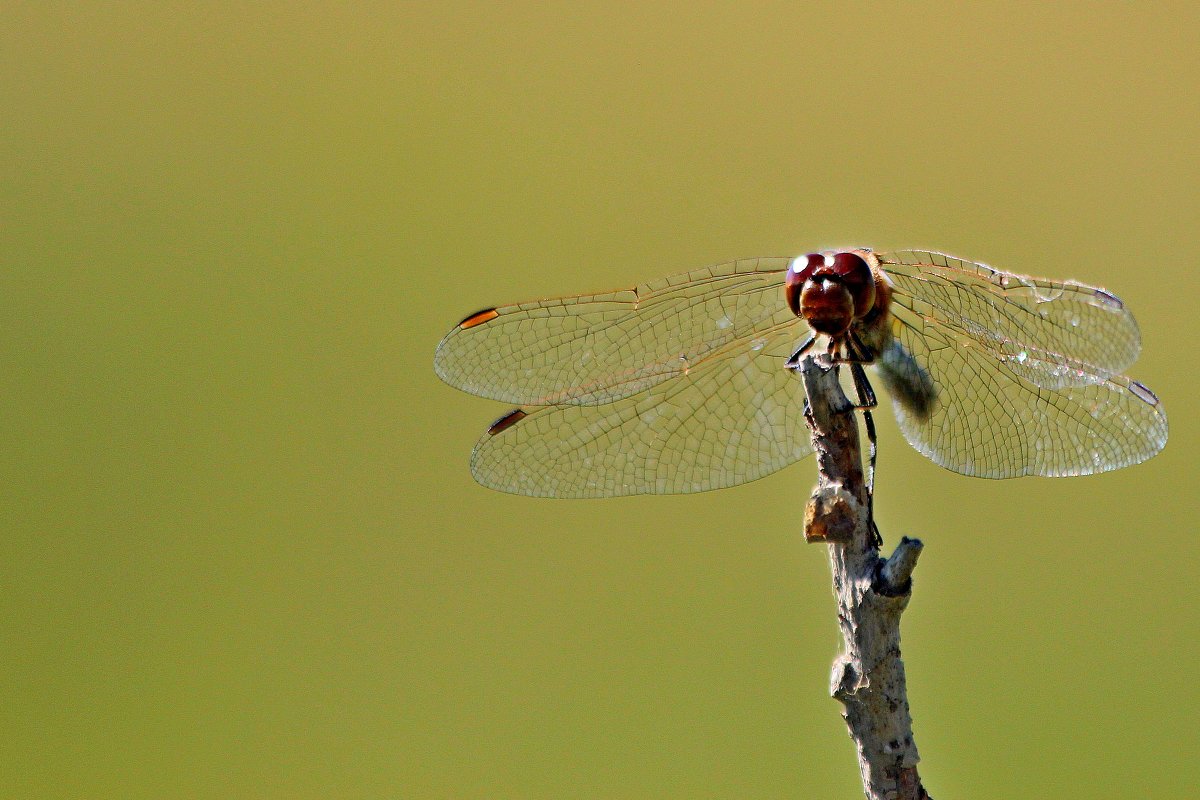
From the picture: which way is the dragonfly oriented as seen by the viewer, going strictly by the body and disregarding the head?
toward the camera
